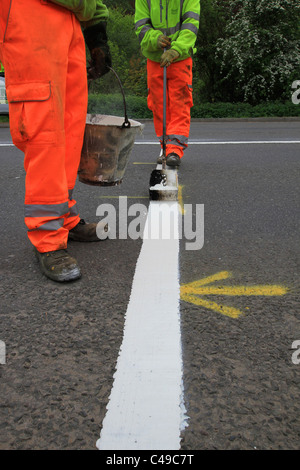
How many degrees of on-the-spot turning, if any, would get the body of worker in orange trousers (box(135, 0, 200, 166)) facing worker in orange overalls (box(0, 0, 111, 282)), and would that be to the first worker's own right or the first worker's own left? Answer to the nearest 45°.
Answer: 0° — they already face them

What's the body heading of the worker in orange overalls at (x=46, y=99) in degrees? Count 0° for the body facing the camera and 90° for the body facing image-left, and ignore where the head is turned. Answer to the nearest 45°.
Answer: approximately 315°

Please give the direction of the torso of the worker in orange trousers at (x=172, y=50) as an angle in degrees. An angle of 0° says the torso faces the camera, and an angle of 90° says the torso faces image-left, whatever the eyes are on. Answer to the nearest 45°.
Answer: approximately 0°

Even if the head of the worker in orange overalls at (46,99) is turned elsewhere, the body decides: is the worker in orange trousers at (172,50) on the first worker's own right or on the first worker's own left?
on the first worker's own left

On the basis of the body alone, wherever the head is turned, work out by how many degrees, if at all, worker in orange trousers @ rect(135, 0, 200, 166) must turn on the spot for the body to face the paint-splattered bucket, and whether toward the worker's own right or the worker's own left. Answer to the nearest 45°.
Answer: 0° — they already face it
